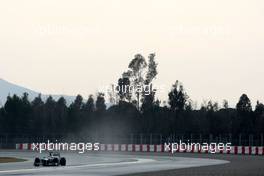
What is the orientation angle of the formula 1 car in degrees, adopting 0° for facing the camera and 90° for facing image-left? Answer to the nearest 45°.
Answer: approximately 45°
